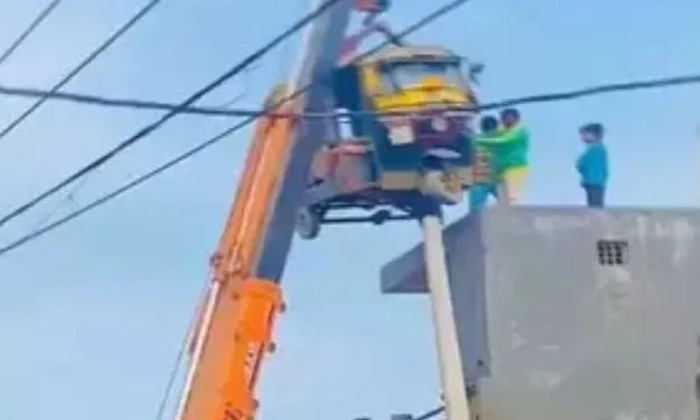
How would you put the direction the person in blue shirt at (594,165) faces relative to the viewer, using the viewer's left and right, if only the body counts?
facing to the left of the viewer

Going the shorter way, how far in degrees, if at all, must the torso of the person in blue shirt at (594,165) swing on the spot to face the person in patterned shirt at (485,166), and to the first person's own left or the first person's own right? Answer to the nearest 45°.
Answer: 0° — they already face them
